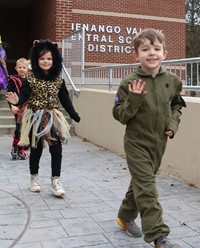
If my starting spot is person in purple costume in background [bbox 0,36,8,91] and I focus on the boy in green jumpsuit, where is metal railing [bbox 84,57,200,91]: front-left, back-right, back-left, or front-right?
front-left

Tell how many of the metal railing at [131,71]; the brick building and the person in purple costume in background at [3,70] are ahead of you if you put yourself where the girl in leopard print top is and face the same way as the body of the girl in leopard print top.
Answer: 0

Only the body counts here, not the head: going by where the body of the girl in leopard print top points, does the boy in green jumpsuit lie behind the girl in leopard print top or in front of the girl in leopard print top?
in front

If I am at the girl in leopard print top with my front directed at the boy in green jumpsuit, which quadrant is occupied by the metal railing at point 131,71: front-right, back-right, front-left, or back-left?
back-left

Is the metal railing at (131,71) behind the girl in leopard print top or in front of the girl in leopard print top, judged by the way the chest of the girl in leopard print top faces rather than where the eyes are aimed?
behind

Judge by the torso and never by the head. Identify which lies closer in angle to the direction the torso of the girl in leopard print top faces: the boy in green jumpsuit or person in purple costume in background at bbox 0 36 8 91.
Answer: the boy in green jumpsuit

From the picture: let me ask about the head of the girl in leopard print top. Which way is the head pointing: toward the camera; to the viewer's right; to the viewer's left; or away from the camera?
toward the camera

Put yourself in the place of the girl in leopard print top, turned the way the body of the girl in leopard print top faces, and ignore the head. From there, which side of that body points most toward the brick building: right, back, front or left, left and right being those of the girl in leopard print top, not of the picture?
back

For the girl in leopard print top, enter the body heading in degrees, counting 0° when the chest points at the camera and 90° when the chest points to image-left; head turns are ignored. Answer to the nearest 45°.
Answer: approximately 0°

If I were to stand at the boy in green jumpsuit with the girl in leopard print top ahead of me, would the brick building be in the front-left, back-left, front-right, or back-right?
front-right

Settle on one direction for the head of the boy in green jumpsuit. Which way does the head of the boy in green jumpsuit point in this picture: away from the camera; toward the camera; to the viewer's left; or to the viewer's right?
toward the camera

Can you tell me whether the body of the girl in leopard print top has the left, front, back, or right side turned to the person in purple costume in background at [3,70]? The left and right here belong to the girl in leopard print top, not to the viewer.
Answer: back
